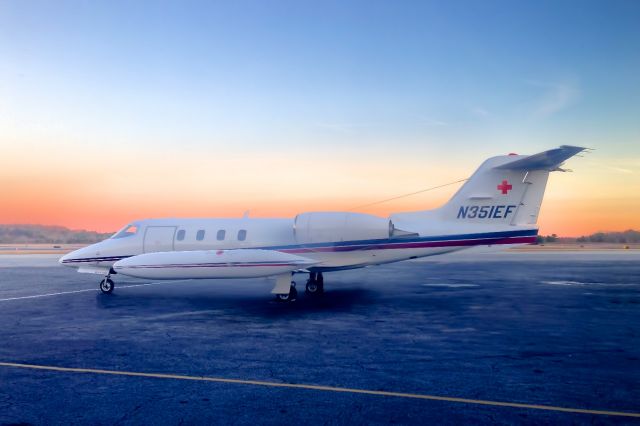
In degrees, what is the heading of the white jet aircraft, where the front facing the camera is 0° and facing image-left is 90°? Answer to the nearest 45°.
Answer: approximately 90°
